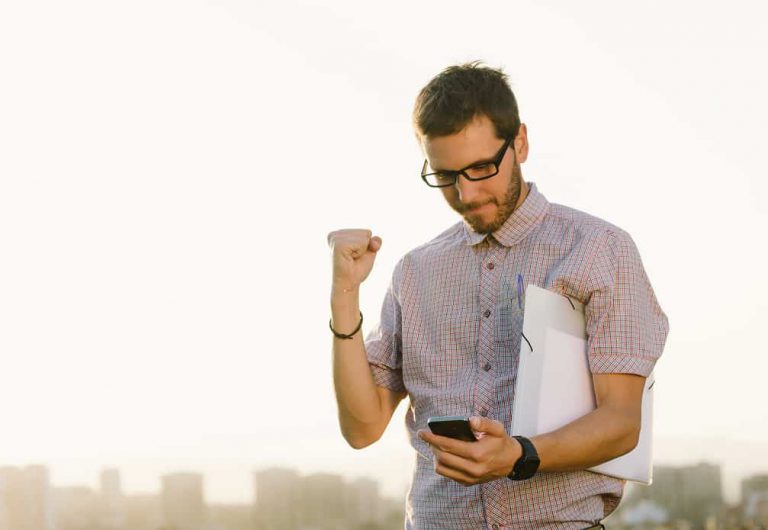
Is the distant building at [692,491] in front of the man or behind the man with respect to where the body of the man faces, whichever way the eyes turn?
behind

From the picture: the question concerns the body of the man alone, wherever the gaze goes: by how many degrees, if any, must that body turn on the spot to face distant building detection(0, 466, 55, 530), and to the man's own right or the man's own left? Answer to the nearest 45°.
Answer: approximately 90° to the man's own right

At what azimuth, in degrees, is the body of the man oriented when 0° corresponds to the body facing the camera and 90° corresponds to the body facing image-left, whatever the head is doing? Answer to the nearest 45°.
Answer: approximately 45°

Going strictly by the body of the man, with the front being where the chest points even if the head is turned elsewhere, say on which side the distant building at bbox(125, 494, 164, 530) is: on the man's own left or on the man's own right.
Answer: on the man's own right

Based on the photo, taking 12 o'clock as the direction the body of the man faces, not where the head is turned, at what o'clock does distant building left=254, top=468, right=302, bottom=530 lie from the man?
The distant building is roughly at 4 o'clock from the man.

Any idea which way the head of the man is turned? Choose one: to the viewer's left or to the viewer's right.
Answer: to the viewer's left
